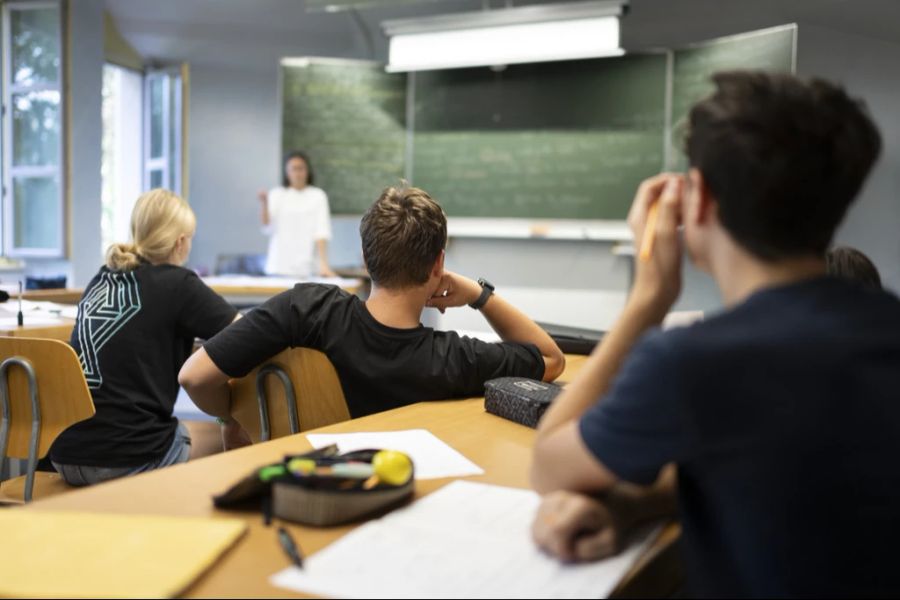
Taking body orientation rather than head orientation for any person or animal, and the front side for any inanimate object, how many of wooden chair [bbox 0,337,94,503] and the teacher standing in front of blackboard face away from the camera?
1

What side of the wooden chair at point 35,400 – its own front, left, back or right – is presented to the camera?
back

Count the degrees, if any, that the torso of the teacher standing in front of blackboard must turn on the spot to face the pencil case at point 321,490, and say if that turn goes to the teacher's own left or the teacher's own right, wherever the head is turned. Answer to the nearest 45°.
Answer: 0° — they already face it

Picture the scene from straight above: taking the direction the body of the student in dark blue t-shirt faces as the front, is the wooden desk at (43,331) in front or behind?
in front

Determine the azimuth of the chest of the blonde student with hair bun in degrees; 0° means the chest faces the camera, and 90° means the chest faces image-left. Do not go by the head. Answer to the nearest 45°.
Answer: approximately 225°

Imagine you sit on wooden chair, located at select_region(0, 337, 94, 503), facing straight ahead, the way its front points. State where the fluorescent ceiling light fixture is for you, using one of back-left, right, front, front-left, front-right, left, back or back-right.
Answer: front-right

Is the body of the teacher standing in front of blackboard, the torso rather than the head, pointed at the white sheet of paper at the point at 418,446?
yes

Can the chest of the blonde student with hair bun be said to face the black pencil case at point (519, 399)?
no

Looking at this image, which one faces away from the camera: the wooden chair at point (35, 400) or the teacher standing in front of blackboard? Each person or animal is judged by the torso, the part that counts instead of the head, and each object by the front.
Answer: the wooden chair

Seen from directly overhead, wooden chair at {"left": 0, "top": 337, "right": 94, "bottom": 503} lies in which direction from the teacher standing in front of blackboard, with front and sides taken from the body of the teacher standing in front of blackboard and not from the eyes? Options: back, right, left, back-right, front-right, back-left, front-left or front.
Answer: front

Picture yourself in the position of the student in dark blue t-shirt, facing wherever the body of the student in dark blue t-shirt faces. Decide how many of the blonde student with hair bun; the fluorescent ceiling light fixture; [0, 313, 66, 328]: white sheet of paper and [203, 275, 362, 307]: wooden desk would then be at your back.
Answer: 0

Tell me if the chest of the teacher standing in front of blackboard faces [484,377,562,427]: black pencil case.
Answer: yes

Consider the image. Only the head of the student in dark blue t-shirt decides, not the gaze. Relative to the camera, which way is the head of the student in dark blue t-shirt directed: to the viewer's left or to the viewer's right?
to the viewer's left

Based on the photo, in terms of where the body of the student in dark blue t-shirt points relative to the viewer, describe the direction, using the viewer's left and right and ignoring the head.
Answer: facing away from the viewer and to the left of the viewer

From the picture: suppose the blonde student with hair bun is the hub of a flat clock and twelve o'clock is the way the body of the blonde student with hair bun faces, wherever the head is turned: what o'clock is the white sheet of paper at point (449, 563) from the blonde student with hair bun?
The white sheet of paper is roughly at 4 o'clock from the blonde student with hair bun.

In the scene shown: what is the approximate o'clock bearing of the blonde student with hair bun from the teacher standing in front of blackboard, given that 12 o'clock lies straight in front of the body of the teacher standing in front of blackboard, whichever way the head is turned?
The blonde student with hair bun is roughly at 12 o'clock from the teacher standing in front of blackboard.

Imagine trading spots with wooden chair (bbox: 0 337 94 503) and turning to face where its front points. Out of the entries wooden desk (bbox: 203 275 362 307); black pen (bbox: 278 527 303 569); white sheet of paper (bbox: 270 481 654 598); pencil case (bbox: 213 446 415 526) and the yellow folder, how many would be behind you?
4

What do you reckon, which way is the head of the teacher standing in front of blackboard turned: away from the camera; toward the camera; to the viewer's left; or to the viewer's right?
toward the camera

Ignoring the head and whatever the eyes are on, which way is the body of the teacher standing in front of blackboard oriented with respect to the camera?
toward the camera

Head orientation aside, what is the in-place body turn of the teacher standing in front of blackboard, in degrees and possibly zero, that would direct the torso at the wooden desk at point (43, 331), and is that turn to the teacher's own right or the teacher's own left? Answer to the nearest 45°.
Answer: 0° — they already face it
